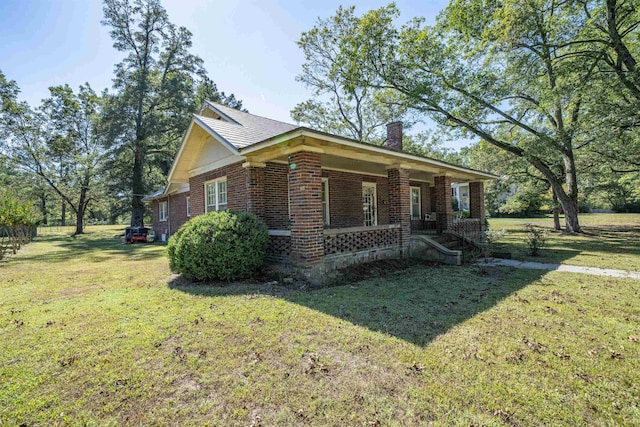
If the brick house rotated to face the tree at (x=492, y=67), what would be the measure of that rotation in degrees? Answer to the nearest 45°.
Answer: approximately 90° to its left

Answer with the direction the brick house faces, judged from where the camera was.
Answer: facing the viewer and to the right of the viewer

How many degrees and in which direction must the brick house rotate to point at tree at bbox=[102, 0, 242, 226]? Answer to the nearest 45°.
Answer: approximately 180°

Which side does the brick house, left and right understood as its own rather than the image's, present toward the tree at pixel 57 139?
back

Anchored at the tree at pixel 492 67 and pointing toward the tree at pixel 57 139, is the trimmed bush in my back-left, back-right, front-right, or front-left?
front-left
